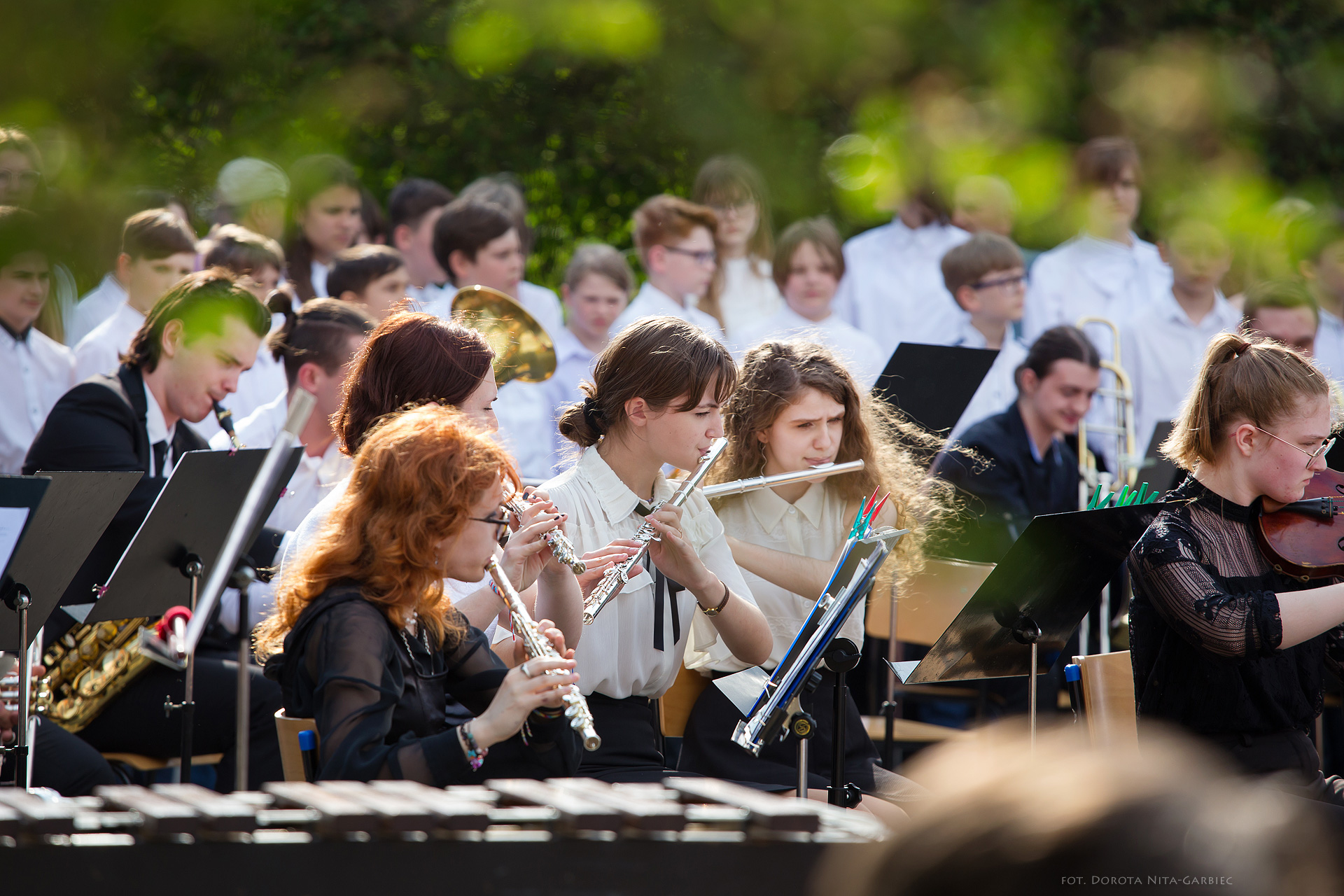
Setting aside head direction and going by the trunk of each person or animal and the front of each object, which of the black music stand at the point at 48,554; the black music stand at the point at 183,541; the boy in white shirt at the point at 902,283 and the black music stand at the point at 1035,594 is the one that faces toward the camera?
the boy in white shirt

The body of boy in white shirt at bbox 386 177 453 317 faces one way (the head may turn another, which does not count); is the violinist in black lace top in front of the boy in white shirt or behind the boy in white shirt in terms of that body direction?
in front

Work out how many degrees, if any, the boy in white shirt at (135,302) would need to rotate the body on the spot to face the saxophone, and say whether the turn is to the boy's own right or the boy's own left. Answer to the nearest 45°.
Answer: approximately 45° to the boy's own right

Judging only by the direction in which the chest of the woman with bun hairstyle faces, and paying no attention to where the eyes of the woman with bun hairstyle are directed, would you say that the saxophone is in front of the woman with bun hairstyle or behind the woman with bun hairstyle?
behind

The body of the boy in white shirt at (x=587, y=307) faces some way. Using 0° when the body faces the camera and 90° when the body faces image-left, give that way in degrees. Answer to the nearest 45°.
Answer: approximately 315°

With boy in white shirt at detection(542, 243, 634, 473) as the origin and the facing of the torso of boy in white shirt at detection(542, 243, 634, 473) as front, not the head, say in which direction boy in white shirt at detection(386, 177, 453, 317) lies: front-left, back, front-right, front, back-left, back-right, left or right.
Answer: back-right

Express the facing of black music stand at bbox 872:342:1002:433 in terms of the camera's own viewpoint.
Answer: facing away from the viewer and to the left of the viewer

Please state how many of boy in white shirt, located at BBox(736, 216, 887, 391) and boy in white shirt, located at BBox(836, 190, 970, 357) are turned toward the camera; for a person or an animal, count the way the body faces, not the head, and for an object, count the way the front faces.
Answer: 2

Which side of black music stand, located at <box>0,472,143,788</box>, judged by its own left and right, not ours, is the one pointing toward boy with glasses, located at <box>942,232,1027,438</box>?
right

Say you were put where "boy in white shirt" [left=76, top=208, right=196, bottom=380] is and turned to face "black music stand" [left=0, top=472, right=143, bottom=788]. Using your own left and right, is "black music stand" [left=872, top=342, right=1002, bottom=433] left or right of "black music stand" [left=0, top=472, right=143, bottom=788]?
left

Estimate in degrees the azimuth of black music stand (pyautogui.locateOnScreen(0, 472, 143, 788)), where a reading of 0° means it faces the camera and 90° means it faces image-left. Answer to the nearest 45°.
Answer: approximately 135°

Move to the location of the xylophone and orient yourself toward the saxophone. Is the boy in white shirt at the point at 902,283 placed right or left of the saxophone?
right

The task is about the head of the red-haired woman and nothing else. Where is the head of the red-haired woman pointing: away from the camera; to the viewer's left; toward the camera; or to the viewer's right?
to the viewer's right
